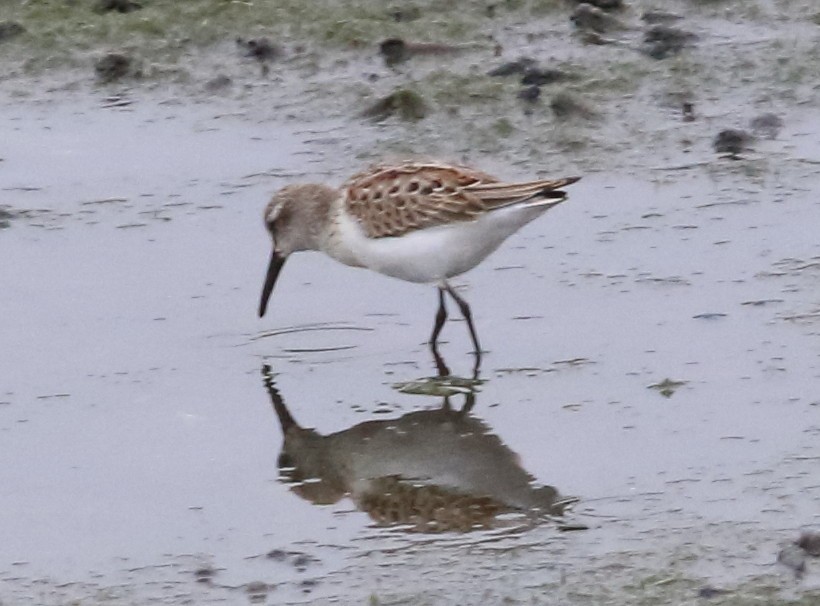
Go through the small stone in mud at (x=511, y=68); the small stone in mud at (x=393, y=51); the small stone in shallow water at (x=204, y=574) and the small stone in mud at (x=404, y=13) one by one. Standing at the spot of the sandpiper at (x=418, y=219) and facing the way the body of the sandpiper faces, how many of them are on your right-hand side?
3

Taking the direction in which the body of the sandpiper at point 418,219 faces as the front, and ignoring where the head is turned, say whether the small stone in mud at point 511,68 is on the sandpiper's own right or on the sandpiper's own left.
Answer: on the sandpiper's own right

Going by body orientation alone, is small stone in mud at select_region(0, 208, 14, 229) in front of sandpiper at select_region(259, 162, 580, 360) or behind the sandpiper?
in front

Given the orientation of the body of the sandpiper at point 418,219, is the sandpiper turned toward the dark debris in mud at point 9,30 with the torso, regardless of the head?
no

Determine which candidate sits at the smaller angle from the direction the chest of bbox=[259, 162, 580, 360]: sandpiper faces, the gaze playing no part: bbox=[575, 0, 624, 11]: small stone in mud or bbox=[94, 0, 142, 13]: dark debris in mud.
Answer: the dark debris in mud

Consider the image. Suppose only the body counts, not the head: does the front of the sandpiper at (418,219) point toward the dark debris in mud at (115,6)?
no

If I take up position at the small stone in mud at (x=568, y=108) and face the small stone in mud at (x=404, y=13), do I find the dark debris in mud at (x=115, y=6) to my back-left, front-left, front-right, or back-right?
front-left

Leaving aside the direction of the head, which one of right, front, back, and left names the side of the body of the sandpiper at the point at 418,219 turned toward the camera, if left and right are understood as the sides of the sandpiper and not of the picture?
left

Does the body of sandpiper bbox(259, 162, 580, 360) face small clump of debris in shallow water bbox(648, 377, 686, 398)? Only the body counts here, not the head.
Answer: no

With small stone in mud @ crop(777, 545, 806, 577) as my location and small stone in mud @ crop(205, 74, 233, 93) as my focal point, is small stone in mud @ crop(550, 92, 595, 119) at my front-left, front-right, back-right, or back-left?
front-right

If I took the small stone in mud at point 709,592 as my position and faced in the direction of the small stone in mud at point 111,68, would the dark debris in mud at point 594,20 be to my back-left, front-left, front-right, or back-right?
front-right

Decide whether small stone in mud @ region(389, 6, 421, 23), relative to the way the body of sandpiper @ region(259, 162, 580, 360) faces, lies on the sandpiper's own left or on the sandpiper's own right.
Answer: on the sandpiper's own right

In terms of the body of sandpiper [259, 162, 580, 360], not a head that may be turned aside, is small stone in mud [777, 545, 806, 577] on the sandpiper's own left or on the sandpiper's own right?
on the sandpiper's own left

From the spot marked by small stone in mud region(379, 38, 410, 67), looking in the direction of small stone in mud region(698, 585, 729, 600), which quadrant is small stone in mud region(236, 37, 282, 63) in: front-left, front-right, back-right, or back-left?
back-right

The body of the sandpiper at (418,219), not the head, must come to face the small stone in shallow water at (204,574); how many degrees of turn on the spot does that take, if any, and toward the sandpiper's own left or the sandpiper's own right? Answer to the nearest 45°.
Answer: approximately 90° to the sandpiper's own left

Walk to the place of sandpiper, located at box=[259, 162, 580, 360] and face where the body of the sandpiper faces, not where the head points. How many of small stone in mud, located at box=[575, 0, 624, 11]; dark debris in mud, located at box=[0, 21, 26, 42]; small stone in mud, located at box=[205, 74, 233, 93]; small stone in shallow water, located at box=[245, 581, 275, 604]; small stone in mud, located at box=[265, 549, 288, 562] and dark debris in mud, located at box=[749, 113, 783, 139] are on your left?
2

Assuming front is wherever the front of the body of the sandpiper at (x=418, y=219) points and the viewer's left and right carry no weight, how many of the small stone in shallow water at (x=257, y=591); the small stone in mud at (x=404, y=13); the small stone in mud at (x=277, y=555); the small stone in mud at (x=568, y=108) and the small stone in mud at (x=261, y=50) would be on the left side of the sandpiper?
2

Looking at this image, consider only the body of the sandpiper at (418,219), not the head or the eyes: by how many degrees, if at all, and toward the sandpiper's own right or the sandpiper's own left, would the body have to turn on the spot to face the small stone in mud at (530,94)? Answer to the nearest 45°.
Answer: approximately 90° to the sandpiper's own right
